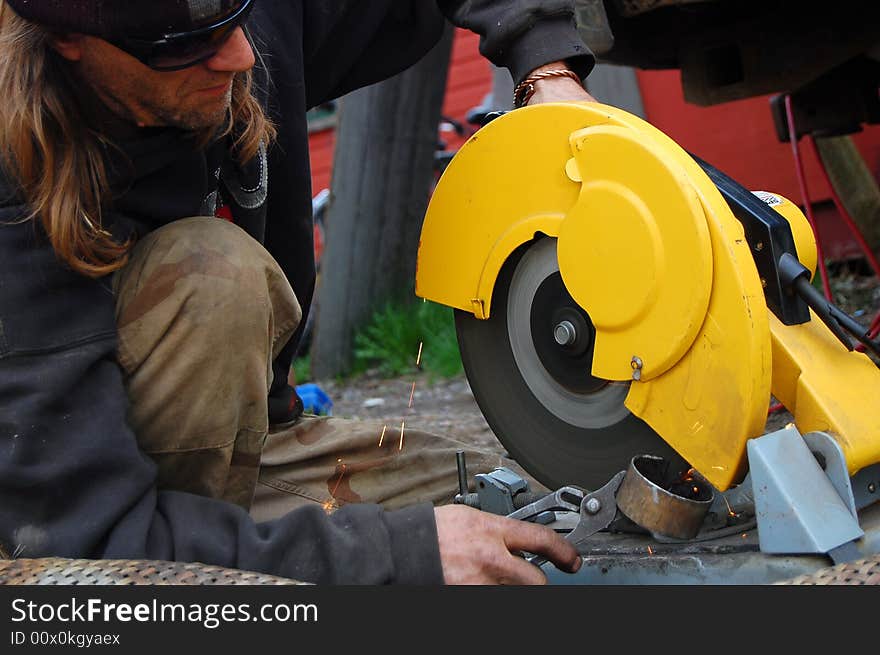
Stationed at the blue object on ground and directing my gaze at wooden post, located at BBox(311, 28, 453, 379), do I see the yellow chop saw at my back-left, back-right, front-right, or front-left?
back-right

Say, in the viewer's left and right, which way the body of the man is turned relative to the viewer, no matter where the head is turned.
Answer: facing the viewer and to the right of the viewer

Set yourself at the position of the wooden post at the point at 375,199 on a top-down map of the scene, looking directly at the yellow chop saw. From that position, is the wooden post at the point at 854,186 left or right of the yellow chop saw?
left

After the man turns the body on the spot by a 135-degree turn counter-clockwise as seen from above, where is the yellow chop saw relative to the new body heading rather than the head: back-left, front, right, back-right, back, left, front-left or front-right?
right

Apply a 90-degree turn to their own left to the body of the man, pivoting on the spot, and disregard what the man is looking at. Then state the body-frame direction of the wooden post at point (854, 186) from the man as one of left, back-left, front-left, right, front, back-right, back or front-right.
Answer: front

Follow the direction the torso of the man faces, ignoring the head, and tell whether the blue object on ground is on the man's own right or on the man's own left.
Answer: on the man's own left

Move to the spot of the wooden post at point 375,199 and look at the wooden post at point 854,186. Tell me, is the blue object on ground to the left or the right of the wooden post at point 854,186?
right
